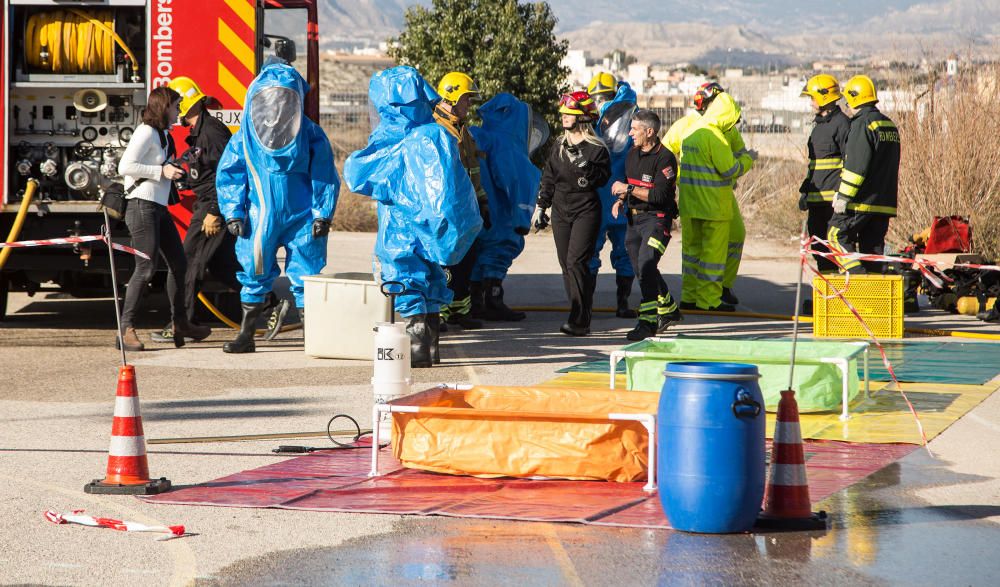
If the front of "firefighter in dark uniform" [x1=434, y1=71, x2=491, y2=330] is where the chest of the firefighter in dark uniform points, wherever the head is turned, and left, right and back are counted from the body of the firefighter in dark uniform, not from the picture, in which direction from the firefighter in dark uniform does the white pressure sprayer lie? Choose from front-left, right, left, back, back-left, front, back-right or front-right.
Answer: right

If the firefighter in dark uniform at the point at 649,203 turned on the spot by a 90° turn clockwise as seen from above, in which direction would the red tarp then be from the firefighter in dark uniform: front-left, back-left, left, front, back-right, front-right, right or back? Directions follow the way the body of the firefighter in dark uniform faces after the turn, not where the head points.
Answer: back-left

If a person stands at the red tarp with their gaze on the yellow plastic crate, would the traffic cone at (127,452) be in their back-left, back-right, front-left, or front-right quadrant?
back-left

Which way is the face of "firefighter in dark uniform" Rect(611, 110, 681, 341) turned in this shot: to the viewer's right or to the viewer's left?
to the viewer's left

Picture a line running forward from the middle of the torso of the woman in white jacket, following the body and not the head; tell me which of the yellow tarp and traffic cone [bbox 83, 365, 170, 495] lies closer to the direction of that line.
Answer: the yellow tarp

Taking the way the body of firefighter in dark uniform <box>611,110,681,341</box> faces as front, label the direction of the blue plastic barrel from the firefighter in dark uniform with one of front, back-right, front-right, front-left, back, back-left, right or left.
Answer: front-left

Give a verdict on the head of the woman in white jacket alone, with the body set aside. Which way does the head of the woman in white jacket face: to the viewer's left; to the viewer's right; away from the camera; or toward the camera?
to the viewer's right

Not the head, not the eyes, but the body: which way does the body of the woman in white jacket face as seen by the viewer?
to the viewer's right

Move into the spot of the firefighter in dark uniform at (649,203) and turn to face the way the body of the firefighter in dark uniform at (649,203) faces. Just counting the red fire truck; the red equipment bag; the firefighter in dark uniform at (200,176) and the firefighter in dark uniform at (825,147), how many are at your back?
2

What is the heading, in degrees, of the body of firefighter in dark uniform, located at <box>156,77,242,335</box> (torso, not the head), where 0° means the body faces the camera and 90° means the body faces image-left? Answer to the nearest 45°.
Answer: approximately 90°
